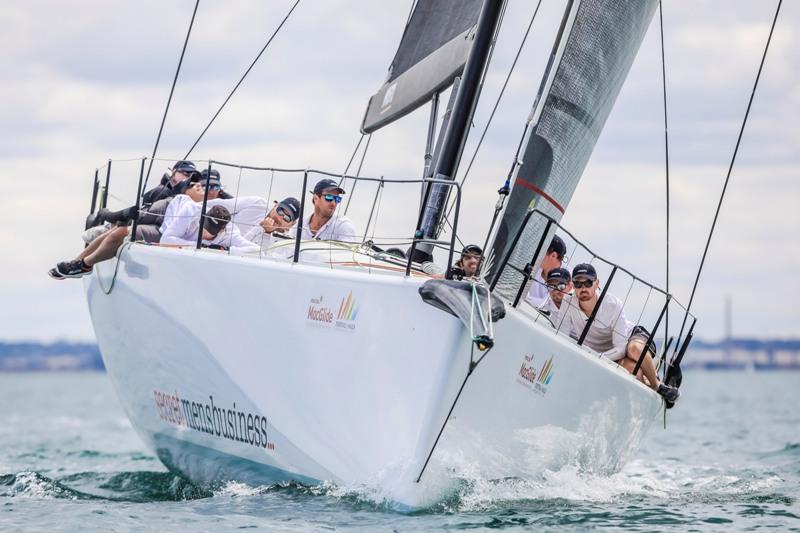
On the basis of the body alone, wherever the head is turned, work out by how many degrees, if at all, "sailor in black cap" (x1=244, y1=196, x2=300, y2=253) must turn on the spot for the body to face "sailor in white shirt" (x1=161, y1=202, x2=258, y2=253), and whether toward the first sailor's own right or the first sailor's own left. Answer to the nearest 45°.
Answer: approximately 90° to the first sailor's own right

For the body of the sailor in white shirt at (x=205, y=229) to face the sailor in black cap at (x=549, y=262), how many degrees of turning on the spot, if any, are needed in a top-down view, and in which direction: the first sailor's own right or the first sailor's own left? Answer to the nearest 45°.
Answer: approximately 135° to the first sailor's own left

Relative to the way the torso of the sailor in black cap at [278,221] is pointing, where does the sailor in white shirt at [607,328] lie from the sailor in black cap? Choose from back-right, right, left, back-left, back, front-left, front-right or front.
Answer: left

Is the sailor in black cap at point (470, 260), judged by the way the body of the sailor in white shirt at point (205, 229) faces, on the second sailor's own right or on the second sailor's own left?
on the second sailor's own left

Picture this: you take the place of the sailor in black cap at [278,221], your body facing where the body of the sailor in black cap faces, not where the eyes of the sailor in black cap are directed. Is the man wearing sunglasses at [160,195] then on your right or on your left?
on your right

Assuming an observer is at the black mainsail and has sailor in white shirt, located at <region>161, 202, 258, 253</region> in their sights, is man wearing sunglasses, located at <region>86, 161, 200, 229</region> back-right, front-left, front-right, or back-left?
front-right

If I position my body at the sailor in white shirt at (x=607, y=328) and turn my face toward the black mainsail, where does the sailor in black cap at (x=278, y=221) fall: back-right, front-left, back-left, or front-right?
front-left

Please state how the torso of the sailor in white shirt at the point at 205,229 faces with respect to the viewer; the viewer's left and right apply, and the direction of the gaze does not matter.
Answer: facing the viewer and to the left of the viewer

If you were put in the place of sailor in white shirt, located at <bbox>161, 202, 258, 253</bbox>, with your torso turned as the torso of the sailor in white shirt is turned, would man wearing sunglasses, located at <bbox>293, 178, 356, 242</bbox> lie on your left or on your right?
on your left

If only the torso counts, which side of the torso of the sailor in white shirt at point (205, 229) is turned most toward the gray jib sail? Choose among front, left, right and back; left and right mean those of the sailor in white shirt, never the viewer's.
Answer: left

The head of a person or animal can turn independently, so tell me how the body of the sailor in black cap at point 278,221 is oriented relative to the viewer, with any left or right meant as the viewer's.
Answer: facing the viewer

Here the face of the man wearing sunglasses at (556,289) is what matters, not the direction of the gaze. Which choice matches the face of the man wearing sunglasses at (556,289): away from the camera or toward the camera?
toward the camera

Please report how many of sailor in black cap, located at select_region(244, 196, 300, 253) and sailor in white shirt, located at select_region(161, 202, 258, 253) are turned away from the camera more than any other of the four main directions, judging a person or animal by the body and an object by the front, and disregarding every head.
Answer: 0
